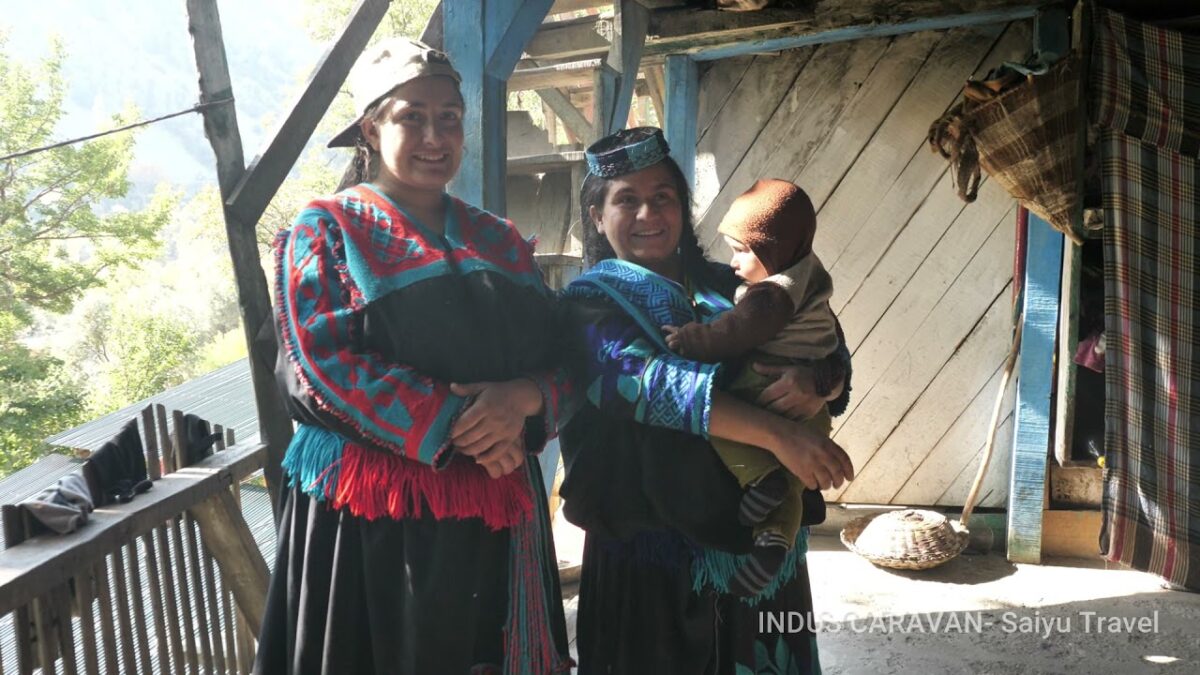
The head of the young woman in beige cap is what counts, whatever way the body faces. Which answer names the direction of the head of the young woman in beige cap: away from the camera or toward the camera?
toward the camera

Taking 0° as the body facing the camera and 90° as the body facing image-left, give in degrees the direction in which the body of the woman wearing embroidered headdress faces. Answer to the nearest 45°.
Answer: approximately 315°

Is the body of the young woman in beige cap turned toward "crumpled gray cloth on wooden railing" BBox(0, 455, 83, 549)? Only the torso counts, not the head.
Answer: no

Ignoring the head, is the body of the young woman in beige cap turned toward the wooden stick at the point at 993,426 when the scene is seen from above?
no

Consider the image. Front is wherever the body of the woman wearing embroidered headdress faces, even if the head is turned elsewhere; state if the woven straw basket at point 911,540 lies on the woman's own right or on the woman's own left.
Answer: on the woman's own left

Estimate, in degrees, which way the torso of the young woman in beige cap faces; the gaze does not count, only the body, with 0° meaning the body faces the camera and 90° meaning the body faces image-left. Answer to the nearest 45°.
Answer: approximately 315°

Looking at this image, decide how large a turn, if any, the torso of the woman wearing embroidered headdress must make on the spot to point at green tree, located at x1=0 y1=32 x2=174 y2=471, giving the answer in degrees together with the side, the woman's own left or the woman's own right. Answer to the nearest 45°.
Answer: approximately 180°

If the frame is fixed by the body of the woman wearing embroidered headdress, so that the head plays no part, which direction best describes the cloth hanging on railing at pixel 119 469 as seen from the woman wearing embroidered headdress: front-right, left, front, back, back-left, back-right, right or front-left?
back-right

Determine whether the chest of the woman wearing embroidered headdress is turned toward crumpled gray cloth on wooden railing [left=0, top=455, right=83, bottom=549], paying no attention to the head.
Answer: no

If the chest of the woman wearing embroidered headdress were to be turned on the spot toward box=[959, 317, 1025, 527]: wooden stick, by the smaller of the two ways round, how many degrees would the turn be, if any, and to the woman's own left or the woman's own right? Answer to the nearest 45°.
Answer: approximately 90° to the woman's own left

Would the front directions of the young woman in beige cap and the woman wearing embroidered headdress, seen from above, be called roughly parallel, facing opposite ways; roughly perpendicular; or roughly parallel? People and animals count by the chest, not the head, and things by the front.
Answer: roughly parallel

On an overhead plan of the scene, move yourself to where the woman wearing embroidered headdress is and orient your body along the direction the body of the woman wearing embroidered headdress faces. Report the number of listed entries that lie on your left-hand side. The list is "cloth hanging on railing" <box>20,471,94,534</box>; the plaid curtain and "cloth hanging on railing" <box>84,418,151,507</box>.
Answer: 1

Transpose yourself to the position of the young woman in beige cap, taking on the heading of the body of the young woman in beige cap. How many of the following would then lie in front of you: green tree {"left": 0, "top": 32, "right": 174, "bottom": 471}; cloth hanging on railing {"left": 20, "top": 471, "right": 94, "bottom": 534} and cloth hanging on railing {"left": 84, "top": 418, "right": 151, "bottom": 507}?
0
